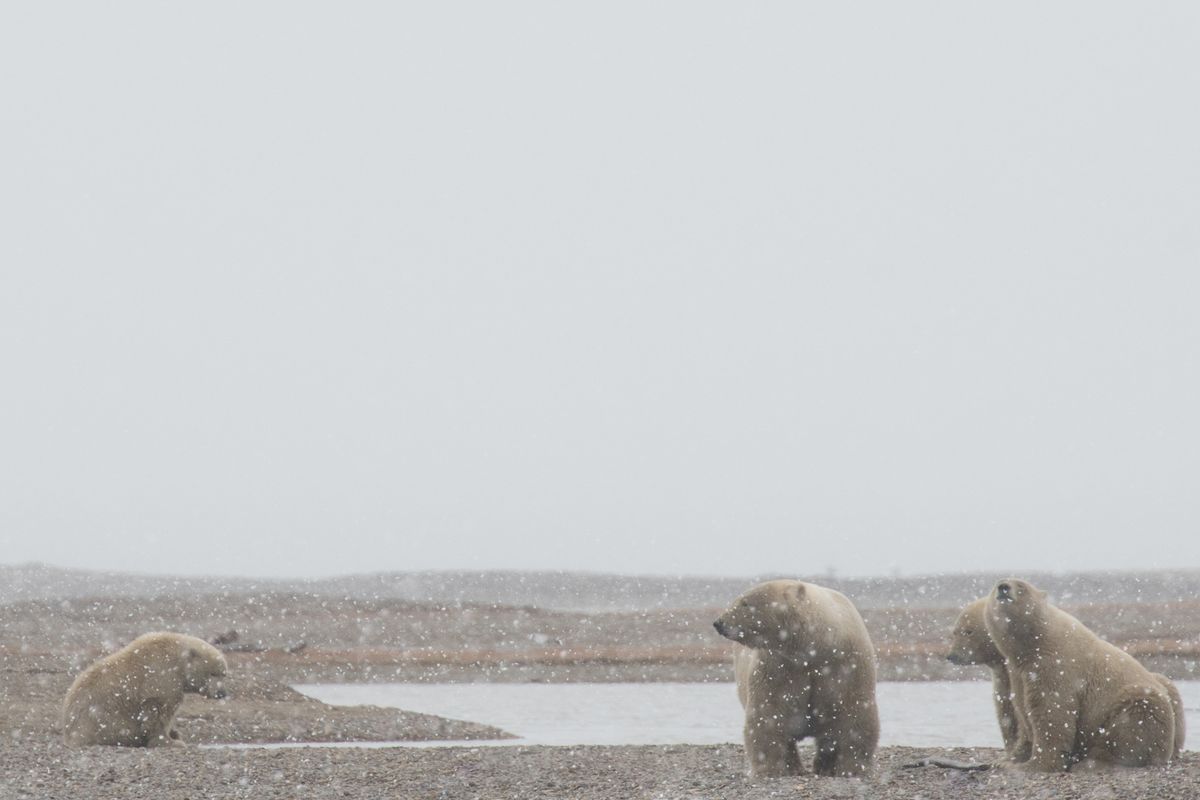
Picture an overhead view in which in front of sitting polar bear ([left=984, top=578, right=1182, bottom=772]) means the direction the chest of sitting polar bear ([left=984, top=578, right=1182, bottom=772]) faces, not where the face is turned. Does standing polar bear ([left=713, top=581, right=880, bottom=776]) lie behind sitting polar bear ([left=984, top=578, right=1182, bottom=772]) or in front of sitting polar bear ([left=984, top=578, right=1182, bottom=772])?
in front

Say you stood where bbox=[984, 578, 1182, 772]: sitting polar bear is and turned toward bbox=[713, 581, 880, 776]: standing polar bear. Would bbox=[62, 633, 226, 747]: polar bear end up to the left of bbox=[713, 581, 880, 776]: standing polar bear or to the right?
right

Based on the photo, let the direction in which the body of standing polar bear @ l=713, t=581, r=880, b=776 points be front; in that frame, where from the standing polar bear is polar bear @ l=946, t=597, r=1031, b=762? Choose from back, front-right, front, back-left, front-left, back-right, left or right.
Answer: back-left

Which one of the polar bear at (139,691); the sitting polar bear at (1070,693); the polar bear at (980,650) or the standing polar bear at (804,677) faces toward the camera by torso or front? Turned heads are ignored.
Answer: the standing polar bear at (804,677)

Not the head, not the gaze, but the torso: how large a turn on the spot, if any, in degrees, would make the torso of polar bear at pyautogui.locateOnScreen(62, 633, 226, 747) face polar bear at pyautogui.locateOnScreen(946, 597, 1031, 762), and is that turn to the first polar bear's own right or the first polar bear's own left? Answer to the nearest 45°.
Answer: approximately 45° to the first polar bear's own right

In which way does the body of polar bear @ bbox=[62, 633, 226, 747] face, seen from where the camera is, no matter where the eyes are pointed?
to the viewer's right

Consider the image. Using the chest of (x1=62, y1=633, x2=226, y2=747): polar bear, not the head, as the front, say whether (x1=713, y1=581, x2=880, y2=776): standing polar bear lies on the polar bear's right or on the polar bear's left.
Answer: on the polar bear's right

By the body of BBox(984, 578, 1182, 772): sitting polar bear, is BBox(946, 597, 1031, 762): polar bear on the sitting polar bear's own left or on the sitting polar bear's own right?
on the sitting polar bear's own right

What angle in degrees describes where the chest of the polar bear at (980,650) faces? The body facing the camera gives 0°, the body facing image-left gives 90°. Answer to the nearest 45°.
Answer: approximately 90°

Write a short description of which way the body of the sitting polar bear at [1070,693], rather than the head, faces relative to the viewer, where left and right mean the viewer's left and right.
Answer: facing to the left of the viewer

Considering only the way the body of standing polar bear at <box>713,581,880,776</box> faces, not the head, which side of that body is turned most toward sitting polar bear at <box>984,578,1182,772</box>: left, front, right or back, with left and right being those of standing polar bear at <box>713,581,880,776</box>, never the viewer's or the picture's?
left
